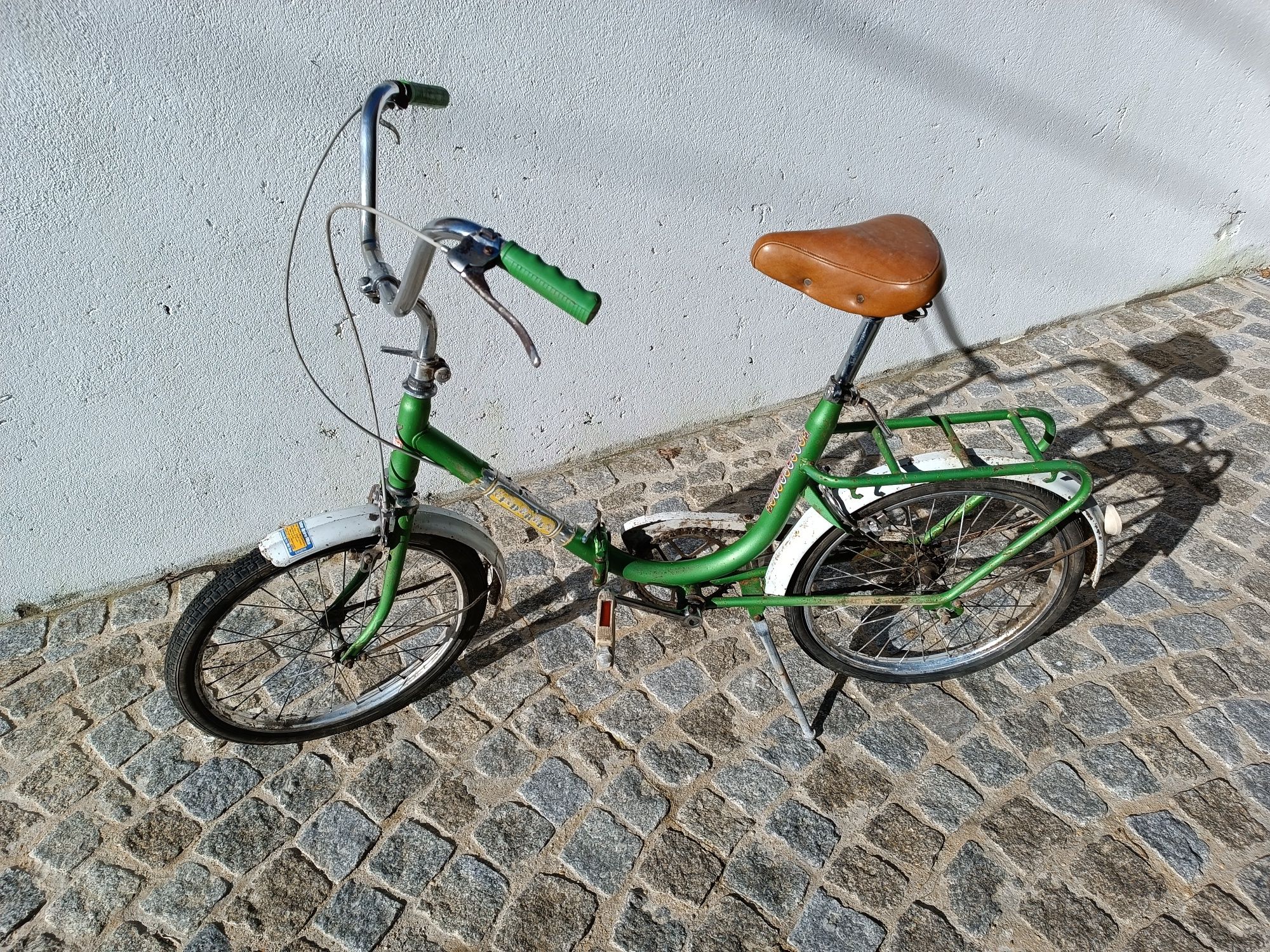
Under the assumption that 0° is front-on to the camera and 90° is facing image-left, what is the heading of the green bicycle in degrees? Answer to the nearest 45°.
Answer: approximately 90°
